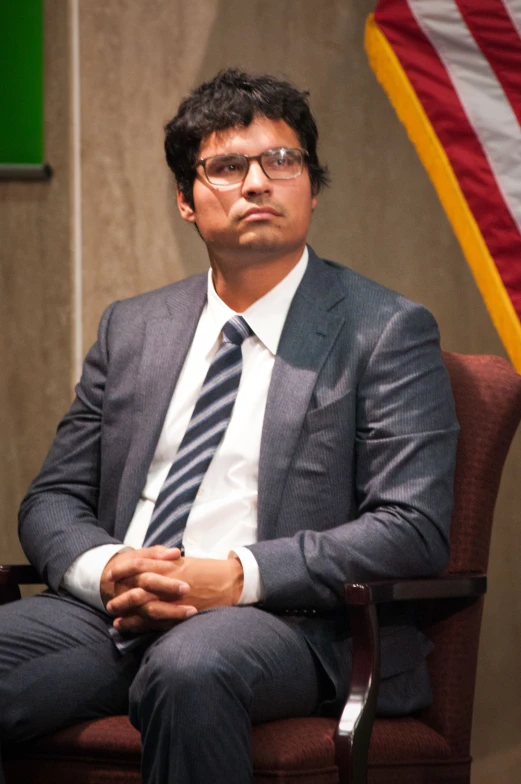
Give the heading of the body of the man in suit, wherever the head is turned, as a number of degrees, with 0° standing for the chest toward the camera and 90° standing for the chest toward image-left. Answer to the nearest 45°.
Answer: approximately 45°

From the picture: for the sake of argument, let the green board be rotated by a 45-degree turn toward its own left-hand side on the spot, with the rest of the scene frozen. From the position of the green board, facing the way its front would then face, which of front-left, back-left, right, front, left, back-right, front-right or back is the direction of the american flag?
front

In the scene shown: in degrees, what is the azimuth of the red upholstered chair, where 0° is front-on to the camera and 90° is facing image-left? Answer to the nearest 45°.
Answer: approximately 45°

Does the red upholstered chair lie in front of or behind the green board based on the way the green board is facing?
in front

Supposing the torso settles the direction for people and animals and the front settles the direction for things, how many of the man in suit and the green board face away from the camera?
0

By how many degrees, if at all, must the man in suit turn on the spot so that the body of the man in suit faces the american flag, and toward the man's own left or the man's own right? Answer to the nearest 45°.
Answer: approximately 180°

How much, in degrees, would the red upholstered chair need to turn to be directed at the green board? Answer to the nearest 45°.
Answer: approximately 90° to its right

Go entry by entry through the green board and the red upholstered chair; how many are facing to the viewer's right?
0

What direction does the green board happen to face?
toward the camera
